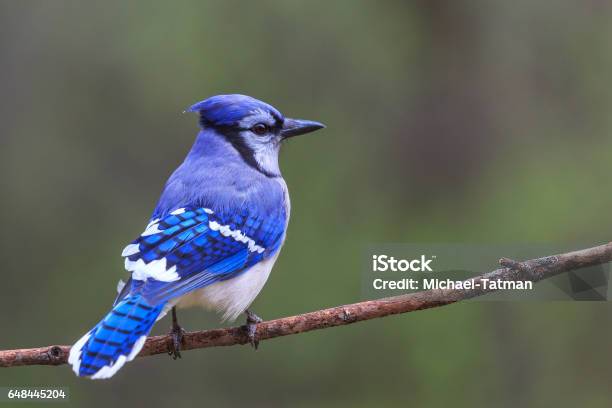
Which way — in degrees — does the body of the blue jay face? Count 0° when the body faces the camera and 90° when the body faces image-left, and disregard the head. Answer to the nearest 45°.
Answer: approximately 225°
